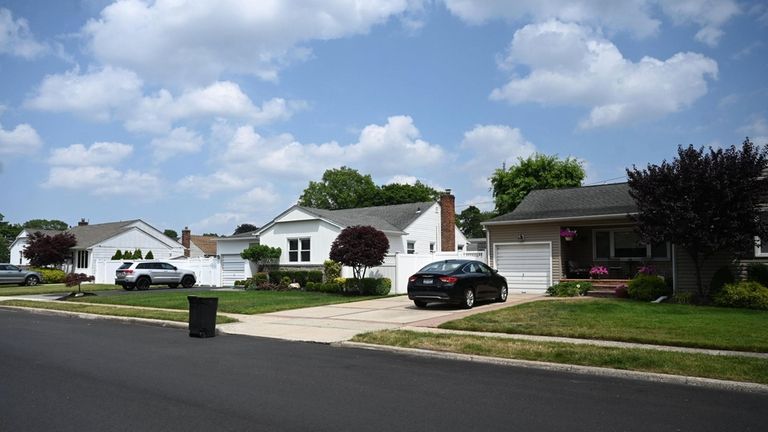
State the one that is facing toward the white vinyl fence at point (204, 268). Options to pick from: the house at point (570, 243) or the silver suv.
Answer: the silver suv

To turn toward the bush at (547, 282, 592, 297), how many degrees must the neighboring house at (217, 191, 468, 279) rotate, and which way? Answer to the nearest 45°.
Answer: approximately 90° to its left

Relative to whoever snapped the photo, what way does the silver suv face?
facing away from the viewer and to the right of the viewer

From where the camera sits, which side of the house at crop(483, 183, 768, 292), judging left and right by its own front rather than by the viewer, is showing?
front

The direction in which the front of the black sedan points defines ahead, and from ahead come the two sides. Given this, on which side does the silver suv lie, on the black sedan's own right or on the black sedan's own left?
on the black sedan's own left

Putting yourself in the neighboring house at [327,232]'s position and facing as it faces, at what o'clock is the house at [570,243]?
The house is roughly at 9 o'clock from the neighboring house.

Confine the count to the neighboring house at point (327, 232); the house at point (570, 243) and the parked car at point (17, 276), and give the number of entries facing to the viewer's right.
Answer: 1

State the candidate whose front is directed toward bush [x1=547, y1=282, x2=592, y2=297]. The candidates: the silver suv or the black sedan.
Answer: the black sedan

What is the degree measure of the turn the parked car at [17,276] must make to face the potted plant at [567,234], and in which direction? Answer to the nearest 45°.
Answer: approximately 45° to its right

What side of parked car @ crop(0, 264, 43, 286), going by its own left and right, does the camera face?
right

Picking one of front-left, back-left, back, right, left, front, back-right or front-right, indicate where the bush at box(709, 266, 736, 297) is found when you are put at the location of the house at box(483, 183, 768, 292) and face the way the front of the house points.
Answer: front-left
